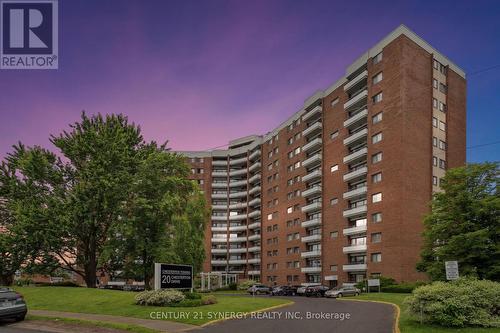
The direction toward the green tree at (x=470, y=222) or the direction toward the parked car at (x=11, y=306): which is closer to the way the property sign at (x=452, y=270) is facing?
the parked car

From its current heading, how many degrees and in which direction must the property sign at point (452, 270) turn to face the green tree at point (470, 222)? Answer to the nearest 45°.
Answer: approximately 180°

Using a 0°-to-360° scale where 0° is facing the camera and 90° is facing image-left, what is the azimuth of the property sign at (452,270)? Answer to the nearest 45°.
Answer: approximately 0°

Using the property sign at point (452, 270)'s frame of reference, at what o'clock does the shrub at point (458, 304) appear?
The shrub is roughly at 12 o'clock from the property sign.

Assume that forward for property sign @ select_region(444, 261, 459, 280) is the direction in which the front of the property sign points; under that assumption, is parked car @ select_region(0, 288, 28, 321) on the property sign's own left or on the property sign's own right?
on the property sign's own right
